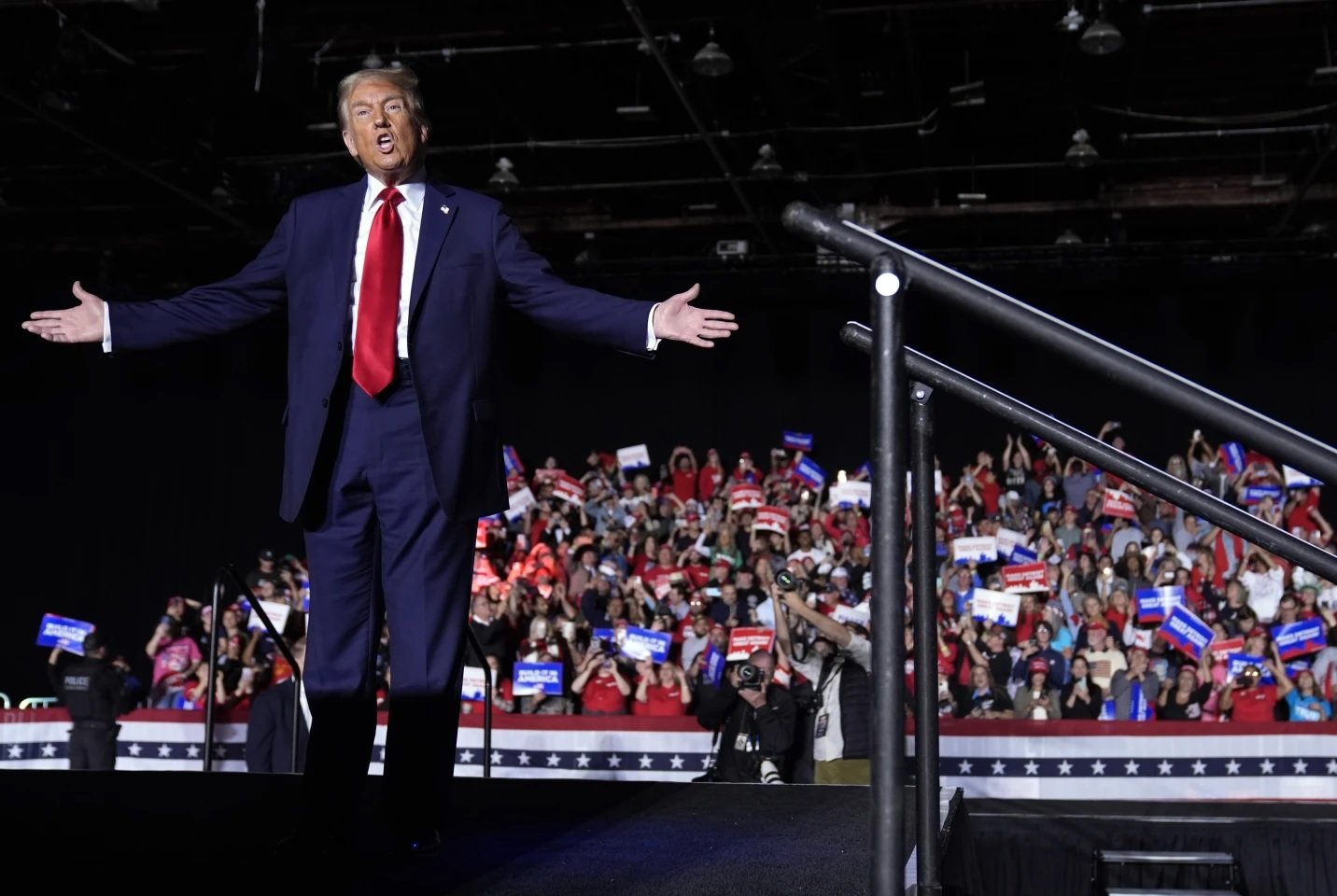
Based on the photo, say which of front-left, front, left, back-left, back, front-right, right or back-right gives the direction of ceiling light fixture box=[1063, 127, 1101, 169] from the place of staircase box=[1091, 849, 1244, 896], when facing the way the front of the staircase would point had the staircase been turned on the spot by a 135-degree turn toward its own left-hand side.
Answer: front-left

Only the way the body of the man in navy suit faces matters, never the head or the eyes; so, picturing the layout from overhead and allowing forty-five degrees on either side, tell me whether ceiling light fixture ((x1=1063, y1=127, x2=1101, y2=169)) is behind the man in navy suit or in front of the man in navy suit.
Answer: behind

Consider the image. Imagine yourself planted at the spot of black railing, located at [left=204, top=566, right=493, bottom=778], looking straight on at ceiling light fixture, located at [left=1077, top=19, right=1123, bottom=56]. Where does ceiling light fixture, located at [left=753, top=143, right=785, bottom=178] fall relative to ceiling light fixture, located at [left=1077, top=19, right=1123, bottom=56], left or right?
left

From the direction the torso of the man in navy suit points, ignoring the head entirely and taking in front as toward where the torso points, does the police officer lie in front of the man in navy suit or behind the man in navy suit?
behind

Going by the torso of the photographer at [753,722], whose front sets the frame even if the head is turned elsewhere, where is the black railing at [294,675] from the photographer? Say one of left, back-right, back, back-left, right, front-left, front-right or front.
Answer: front-right

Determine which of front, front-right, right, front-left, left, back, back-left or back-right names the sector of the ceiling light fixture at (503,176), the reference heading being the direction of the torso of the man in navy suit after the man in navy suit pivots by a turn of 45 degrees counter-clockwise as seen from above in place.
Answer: back-left

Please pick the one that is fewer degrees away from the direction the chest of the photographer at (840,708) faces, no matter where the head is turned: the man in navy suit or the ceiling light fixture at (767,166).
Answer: the man in navy suit
